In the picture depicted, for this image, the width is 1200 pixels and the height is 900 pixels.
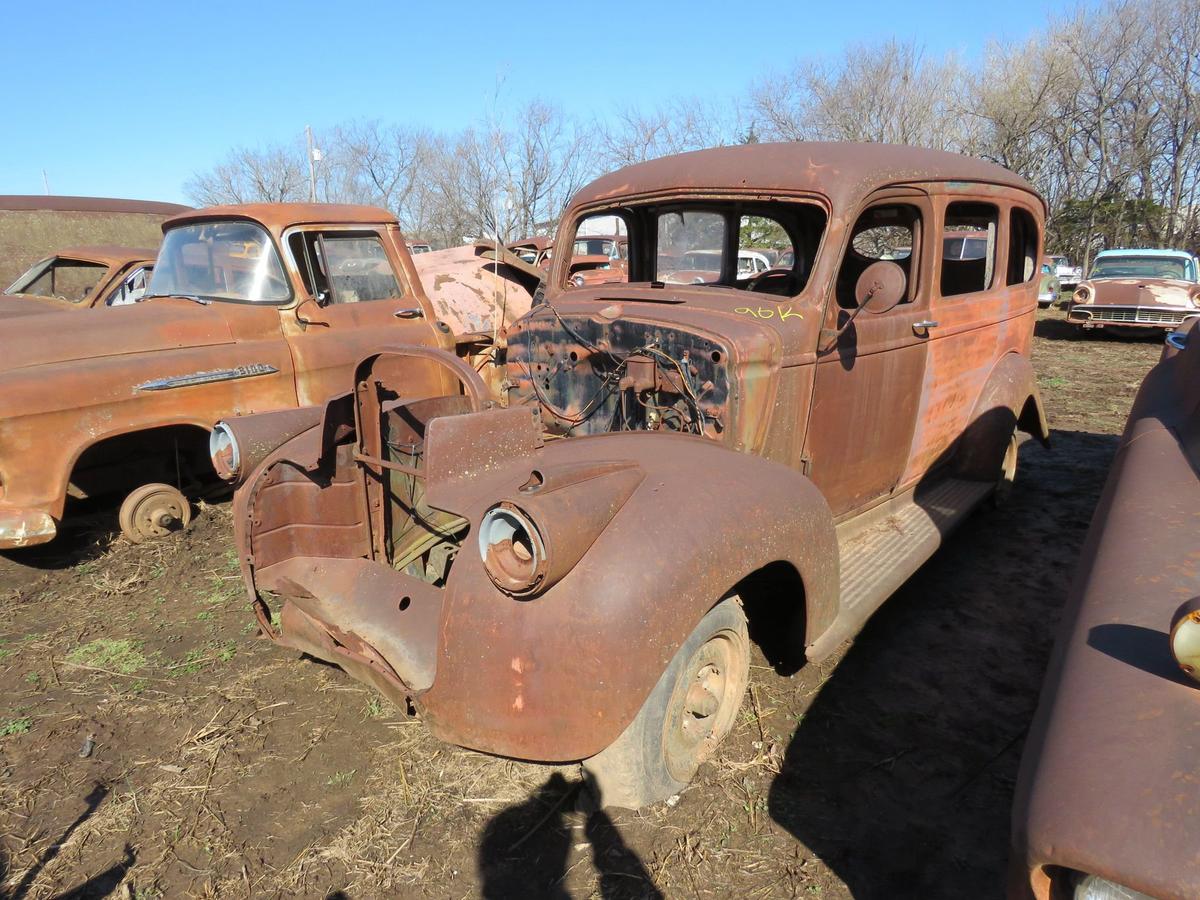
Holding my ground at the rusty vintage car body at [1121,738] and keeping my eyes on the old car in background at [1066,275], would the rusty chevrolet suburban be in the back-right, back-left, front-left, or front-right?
front-left

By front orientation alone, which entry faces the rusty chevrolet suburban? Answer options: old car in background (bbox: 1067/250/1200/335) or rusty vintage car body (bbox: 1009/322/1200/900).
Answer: the old car in background

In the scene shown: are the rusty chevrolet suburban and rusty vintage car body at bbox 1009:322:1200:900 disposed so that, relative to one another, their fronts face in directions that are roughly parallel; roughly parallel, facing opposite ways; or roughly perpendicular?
roughly parallel

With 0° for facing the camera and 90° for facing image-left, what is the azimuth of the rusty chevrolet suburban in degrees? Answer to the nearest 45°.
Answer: approximately 45°

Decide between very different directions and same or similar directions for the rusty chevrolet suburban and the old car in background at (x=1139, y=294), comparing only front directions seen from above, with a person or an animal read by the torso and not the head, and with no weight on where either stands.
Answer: same or similar directions

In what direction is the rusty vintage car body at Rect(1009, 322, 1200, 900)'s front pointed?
toward the camera

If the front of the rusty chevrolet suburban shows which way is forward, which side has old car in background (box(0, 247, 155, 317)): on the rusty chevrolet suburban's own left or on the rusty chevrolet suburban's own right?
on the rusty chevrolet suburban's own right

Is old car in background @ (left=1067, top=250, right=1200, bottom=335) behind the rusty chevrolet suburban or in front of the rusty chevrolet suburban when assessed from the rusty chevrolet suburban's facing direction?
behind

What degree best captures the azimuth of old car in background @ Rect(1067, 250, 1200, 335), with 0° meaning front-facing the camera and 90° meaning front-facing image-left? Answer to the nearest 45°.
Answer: approximately 0°

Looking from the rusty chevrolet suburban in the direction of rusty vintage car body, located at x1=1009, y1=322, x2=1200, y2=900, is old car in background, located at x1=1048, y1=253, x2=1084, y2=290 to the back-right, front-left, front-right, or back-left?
back-left

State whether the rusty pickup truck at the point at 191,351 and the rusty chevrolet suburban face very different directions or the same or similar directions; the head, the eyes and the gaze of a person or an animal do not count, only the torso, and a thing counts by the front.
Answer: same or similar directions

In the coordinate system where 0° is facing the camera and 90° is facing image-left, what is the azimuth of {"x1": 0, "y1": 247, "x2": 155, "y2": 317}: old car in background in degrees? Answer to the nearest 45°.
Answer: approximately 45°

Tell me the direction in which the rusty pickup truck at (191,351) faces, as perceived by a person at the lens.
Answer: facing the viewer and to the left of the viewer

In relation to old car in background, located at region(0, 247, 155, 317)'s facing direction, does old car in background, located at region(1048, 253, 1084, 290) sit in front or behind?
behind

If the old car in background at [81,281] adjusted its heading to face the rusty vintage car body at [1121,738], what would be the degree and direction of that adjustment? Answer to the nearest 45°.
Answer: approximately 45° to its left
